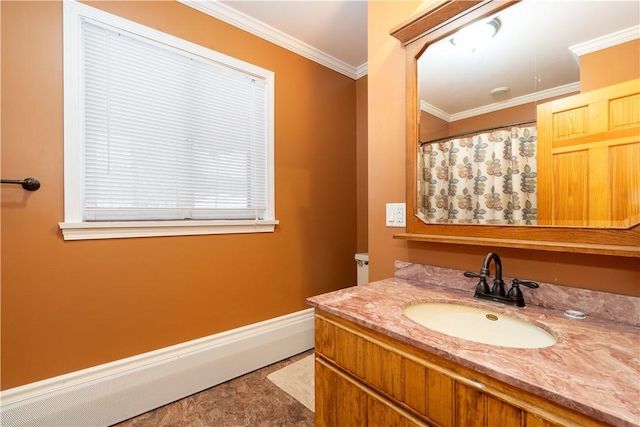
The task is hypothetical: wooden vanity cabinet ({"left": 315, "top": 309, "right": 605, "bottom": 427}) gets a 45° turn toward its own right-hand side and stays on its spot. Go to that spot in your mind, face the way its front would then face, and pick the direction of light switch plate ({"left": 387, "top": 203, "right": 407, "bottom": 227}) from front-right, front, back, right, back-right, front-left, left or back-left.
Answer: right

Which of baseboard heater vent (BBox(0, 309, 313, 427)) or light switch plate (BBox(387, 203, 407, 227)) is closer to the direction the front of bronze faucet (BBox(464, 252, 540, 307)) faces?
the baseboard heater vent

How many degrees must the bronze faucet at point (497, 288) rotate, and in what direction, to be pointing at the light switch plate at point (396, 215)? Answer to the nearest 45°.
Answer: approximately 90° to its right

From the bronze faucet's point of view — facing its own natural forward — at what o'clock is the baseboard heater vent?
The baseboard heater vent is roughly at 1 o'clock from the bronze faucet.

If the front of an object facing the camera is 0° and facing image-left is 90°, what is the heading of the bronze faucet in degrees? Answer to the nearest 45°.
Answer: approximately 45°

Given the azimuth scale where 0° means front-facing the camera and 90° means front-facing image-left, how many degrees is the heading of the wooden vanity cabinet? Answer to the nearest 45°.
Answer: approximately 45°

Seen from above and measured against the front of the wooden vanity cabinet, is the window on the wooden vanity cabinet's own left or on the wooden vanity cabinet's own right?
on the wooden vanity cabinet's own right
